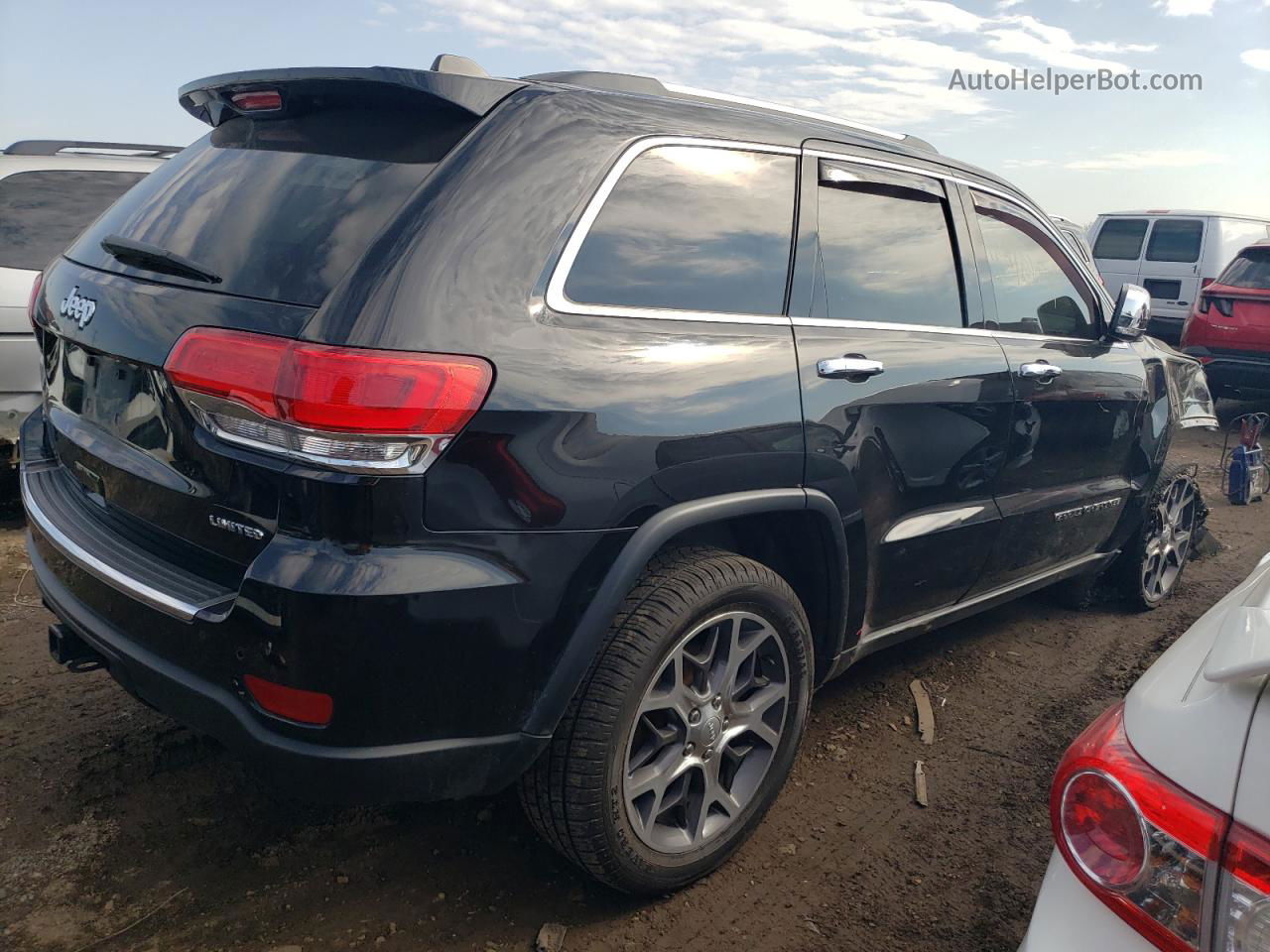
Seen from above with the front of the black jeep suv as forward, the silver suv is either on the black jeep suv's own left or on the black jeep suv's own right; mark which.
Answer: on the black jeep suv's own left

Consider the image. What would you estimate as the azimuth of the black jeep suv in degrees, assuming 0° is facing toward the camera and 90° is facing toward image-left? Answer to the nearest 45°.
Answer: approximately 225°
